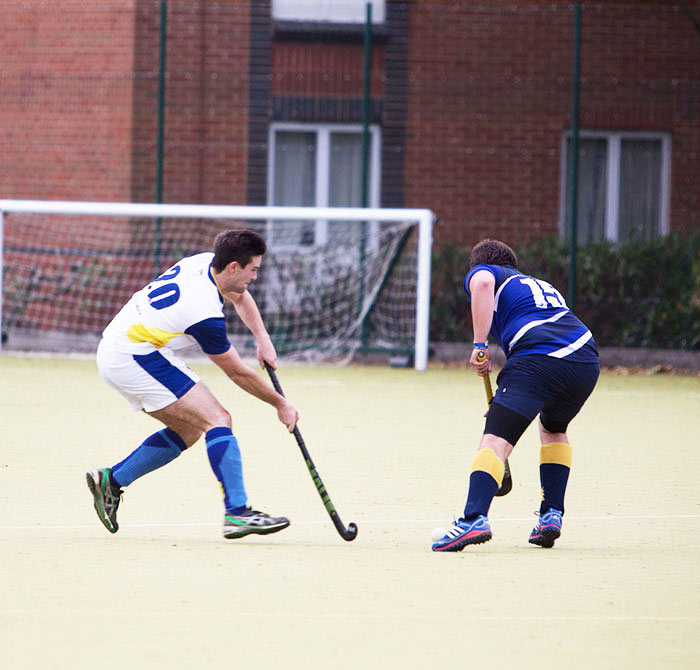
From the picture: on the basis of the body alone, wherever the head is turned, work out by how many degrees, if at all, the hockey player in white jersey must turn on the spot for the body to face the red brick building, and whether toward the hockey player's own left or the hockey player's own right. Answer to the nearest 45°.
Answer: approximately 90° to the hockey player's own left

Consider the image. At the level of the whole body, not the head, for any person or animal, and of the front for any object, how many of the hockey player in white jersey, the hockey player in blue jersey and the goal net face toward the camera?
1

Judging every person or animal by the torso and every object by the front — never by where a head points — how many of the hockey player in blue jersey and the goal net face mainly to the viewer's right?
0

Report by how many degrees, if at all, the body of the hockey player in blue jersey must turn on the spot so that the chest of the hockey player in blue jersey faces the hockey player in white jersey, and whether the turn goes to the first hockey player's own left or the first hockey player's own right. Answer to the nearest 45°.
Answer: approximately 45° to the first hockey player's own left

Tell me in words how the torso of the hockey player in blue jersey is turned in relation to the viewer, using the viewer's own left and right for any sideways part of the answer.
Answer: facing away from the viewer and to the left of the viewer

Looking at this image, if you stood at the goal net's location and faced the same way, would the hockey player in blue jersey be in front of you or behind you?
in front

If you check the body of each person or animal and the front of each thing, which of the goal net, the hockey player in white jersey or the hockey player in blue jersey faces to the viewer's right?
the hockey player in white jersey

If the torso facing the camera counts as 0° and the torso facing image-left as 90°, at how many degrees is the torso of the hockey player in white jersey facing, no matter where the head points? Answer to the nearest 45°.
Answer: approximately 270°

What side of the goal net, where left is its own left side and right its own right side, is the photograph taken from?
front

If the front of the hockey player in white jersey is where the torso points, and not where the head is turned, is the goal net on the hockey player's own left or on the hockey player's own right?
on the hockey player's own left

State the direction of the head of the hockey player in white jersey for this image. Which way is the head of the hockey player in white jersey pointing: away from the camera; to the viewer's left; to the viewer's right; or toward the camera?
to the viewer's right

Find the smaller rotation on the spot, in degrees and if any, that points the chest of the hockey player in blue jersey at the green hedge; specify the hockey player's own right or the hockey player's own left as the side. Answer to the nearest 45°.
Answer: approximately 45° to the hockey player's own right

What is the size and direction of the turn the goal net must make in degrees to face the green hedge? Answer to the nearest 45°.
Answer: approximately 90° to its left

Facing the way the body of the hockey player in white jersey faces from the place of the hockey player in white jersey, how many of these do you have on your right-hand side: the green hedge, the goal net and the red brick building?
0

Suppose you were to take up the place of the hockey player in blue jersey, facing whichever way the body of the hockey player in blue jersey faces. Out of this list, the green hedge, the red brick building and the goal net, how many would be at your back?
0
